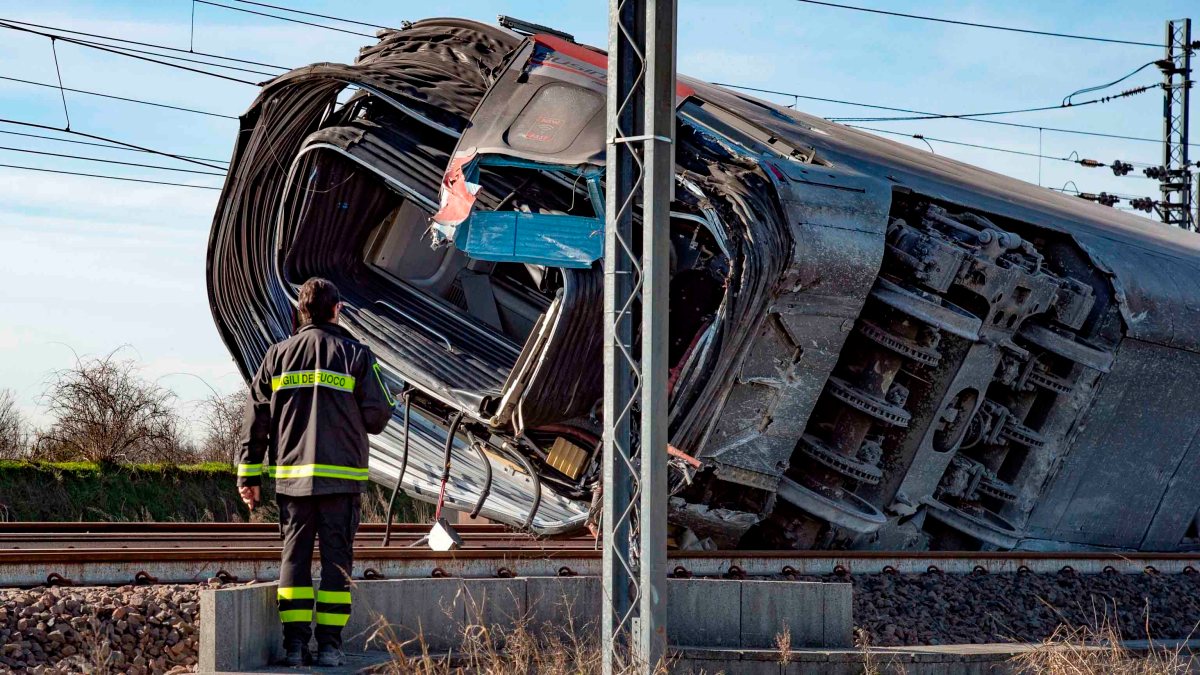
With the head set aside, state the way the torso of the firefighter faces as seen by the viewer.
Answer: away from the camera

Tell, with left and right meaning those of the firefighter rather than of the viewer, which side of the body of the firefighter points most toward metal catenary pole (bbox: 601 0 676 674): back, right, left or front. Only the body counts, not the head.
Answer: right

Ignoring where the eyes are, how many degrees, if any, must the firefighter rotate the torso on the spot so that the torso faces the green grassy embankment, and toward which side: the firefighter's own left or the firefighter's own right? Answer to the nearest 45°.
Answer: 0° — they already face it
